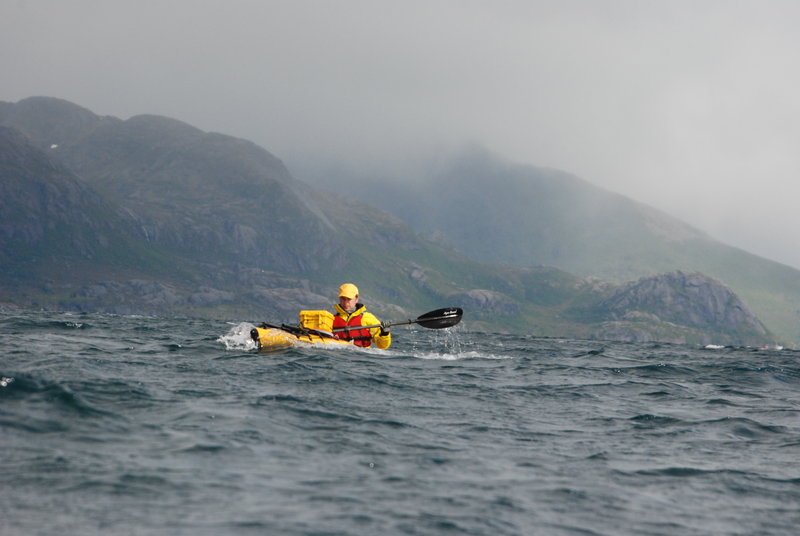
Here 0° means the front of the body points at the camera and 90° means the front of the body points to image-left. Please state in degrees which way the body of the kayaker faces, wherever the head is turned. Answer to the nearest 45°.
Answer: approximately 45°
